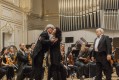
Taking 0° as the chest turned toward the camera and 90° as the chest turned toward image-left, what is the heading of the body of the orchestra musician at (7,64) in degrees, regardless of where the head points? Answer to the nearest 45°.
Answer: approximately 315°

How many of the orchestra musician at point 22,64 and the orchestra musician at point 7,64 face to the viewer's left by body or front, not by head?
0

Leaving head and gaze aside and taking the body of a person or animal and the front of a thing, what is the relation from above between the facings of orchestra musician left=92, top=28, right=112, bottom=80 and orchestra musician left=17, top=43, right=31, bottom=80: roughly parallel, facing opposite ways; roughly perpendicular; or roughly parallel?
roughly perpendicular

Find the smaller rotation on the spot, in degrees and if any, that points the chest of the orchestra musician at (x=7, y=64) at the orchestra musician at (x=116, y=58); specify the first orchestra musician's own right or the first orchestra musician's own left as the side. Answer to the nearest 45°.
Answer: approximately 45° to the first orchestra musician's own left

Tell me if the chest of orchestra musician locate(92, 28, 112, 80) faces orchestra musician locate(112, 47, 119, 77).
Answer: no

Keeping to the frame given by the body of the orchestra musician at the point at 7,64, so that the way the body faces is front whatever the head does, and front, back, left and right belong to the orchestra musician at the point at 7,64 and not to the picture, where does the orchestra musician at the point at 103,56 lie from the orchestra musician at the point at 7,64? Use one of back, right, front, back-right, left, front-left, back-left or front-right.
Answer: front

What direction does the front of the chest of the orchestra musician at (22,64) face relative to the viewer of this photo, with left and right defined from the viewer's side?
facing the viewer and to the right of the viewer

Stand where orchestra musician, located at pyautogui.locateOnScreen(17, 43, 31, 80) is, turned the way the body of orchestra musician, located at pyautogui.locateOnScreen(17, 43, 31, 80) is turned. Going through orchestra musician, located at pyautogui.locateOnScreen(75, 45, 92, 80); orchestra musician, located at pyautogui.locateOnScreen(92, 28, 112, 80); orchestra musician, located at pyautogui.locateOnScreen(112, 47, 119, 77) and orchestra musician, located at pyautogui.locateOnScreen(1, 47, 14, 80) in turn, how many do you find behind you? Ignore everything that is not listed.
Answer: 1

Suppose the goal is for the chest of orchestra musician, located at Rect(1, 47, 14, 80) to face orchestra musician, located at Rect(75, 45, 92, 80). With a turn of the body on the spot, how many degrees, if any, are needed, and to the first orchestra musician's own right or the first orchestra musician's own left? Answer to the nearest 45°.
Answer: approximately 45° to the first orchestra musician's own left

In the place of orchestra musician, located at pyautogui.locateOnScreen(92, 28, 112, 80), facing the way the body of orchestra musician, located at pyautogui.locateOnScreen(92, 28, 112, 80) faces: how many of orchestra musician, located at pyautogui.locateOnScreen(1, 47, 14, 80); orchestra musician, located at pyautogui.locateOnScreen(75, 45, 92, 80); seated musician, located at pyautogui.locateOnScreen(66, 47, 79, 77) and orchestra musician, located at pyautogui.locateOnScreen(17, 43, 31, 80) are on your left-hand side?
0

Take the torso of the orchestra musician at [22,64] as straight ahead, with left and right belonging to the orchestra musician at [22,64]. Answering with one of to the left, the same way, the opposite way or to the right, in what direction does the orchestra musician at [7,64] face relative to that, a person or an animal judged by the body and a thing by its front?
the same way

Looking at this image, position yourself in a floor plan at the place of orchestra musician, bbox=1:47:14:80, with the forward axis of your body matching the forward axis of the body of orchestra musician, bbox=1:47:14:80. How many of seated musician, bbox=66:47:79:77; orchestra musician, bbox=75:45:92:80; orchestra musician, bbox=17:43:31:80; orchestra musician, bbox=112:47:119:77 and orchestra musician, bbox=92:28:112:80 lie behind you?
0

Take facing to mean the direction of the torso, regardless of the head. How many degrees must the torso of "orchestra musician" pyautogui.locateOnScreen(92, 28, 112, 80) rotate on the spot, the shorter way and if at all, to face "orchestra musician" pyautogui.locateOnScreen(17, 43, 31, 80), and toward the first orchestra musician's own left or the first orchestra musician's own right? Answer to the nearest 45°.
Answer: approximately 45° to the first orchestra musician's own right

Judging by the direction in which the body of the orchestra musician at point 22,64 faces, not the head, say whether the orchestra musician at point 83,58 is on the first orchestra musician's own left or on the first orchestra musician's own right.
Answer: on the first orchestra musician's own left

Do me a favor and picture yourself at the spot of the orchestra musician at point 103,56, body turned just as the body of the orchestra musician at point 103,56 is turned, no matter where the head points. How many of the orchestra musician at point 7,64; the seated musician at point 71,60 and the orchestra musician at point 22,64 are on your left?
0

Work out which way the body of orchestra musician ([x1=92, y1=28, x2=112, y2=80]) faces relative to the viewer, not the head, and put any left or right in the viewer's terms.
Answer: facing the viewer and to the left of the viewer

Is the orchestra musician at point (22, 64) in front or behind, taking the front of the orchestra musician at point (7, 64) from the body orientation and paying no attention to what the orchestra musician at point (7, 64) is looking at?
in front

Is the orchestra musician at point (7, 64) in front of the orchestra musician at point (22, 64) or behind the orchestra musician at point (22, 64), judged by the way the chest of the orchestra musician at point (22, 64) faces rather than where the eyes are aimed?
behind
